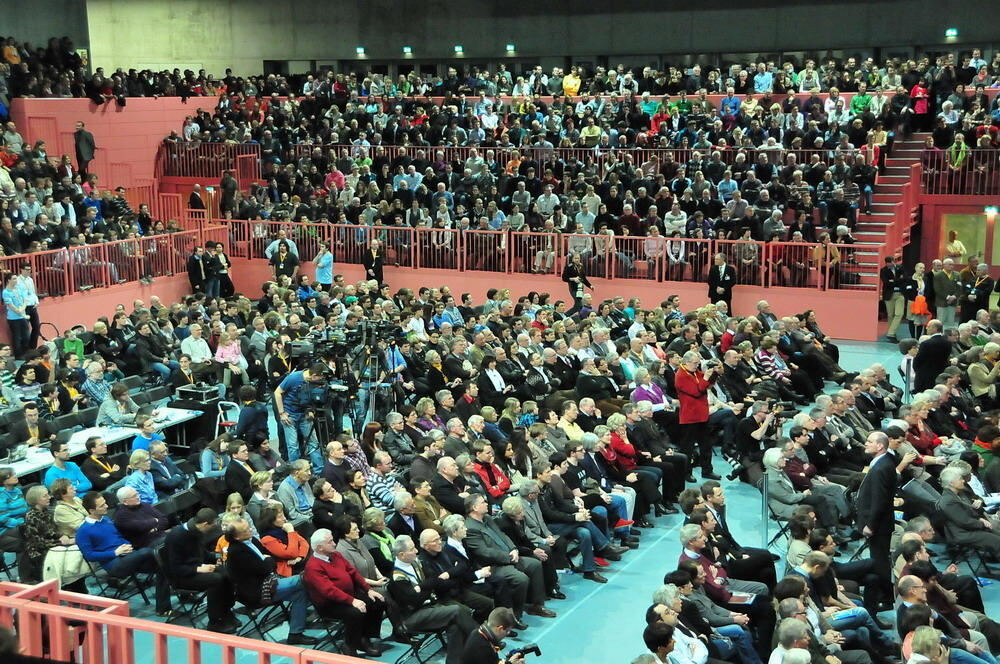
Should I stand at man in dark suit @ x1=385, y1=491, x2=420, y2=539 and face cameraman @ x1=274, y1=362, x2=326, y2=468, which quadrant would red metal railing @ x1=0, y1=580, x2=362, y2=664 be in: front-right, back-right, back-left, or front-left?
back-left

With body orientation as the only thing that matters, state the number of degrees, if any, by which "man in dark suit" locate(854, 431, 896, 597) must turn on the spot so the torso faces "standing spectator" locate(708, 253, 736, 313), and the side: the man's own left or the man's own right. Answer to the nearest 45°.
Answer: approximately 90° to the man's own right

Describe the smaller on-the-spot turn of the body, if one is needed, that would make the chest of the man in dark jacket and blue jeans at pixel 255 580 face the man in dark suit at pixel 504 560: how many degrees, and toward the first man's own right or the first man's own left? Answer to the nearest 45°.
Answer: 0° — they already face them

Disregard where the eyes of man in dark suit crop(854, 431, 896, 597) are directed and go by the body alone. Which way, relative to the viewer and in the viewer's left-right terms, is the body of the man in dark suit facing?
facing to the left of the viewer

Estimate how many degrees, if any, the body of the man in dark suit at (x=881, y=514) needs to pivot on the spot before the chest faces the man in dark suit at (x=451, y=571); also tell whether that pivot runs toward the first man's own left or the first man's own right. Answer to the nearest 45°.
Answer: approximately 45° to the first man's own left

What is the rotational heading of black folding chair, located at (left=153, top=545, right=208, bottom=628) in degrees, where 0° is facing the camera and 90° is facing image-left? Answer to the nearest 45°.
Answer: approximately 270°

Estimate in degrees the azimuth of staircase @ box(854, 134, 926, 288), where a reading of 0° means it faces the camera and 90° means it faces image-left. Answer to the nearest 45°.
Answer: approximately 45°
